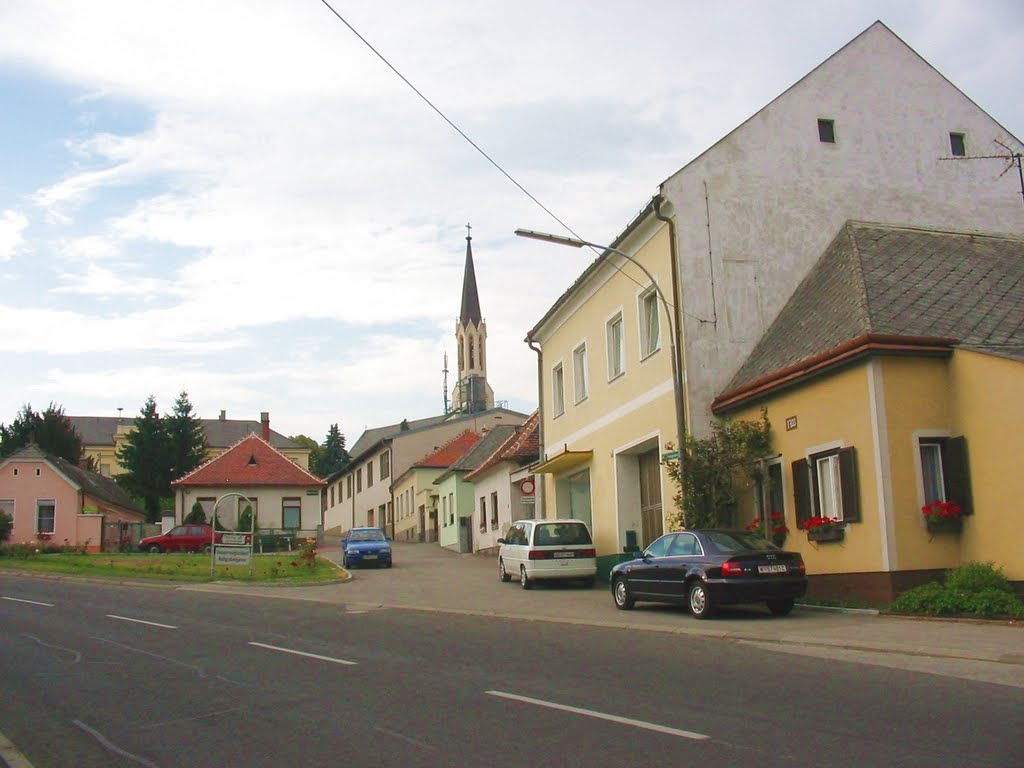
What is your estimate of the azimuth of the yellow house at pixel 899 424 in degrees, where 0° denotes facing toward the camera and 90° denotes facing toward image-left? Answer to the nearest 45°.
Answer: approximately 45°

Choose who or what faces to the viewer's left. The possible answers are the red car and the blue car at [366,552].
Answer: the red car

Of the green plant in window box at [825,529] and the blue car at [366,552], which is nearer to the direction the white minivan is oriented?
the blue car

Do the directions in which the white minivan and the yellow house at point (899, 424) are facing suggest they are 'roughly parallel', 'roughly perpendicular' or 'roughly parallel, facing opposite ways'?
roughly perpendicular

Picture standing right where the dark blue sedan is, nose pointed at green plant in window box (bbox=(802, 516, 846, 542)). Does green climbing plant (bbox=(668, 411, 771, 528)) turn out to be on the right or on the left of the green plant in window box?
left

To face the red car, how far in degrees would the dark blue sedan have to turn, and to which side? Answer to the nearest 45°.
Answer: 0° — it already faces it

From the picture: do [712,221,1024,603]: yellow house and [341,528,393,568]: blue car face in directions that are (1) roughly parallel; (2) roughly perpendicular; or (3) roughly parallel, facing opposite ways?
roughly perpendicular

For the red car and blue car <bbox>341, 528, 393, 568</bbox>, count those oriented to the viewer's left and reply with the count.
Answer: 1

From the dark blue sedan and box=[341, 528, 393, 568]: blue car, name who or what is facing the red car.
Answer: the dark blue sedan

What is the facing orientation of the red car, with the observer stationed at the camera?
facing to the left of the viewer

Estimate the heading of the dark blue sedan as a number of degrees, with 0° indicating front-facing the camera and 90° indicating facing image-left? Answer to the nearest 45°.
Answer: approximately 135°
